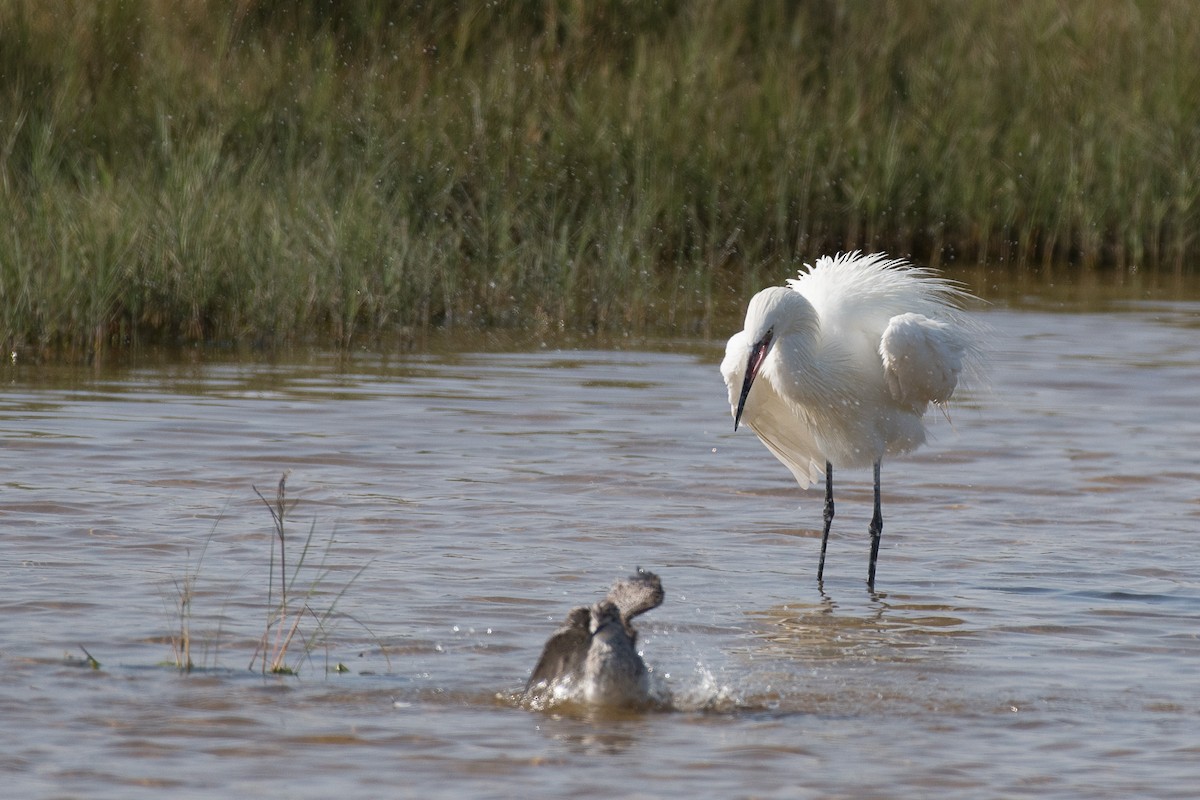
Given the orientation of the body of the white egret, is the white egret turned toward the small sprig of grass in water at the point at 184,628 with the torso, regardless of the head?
yes

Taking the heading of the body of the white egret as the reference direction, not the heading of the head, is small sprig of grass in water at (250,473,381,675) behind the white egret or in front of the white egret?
in front
